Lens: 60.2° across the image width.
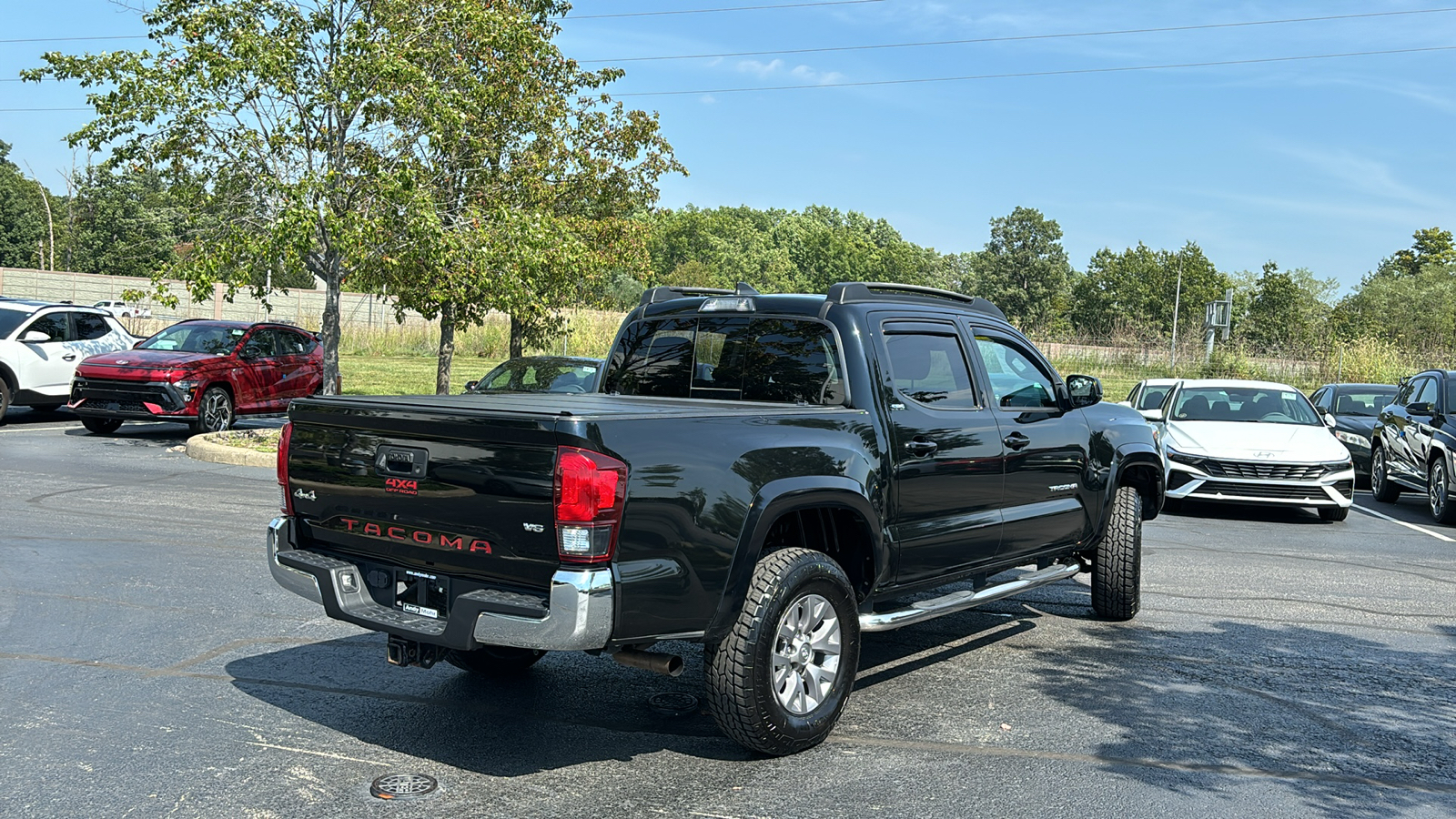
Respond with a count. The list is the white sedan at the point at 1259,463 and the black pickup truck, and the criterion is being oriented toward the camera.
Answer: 1

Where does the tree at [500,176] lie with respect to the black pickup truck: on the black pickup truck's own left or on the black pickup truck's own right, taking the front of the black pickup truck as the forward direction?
on the black pickup truck's own left

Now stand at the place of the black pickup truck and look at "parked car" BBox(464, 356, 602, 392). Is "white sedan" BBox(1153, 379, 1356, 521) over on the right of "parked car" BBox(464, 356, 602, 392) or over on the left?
right

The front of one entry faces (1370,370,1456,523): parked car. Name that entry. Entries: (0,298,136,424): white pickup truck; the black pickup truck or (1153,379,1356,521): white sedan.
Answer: the black pickup truck

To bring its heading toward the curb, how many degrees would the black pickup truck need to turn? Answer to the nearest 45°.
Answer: approximately 90° to its left

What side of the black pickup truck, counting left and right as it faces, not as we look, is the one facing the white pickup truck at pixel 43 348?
left

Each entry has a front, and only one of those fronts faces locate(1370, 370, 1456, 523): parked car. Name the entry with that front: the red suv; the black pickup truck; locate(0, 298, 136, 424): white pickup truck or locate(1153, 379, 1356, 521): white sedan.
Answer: the black pickup truck

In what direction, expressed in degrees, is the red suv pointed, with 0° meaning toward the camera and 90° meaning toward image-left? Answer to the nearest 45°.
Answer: approximately 45°

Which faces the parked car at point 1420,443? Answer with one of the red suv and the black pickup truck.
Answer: the black pickup truck
